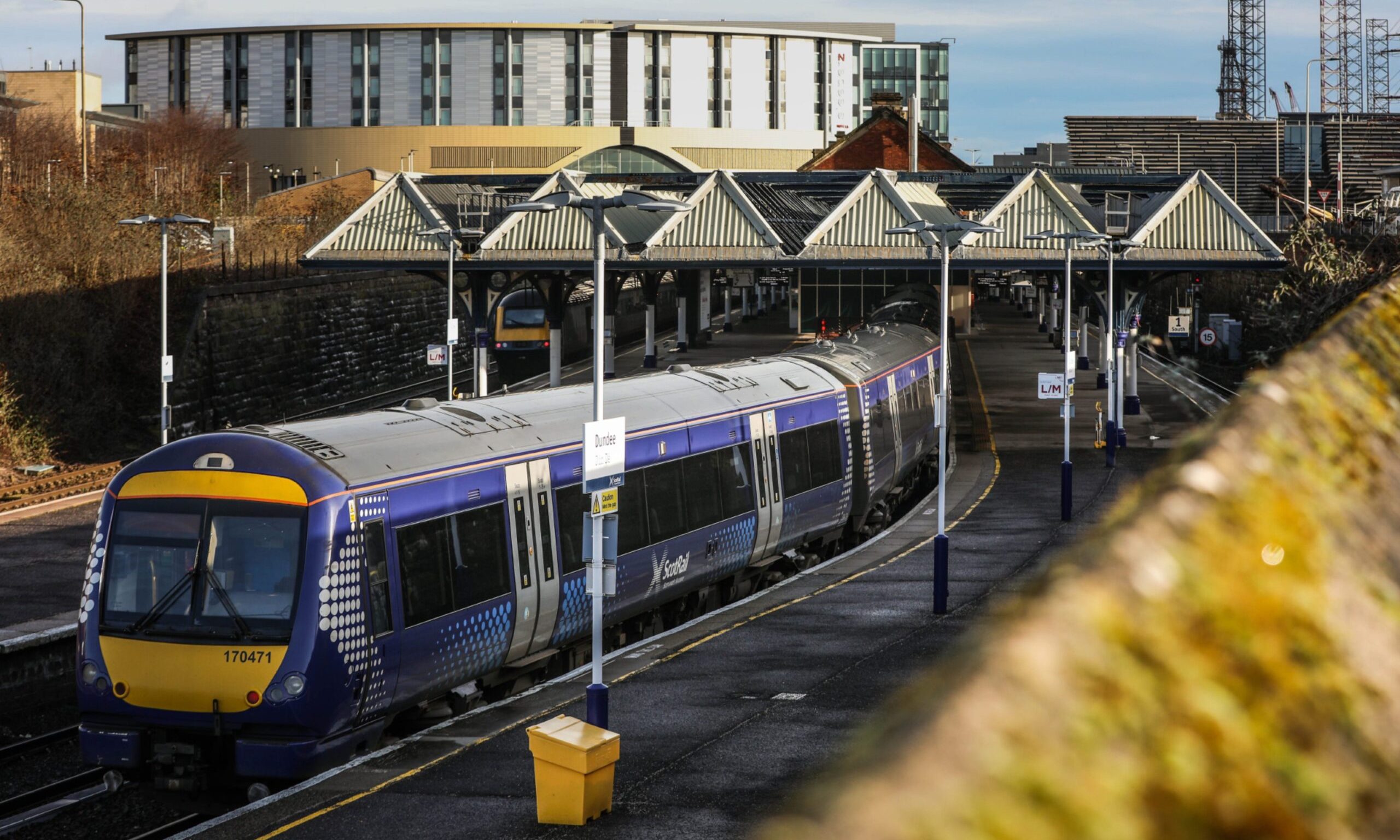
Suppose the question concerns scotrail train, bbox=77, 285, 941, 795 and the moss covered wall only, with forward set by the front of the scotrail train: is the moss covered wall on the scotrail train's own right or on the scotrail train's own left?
on the scotrail train's own left

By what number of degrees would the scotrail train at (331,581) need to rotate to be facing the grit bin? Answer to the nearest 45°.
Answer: approximately 90° to its left

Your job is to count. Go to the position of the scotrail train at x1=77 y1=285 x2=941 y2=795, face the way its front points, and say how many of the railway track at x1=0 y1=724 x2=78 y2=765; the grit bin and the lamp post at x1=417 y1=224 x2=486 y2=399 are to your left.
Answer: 1

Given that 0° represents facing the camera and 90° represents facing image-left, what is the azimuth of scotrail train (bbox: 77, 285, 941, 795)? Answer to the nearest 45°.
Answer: approximately 45°

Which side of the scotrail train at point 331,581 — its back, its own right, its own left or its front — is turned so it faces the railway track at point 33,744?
front

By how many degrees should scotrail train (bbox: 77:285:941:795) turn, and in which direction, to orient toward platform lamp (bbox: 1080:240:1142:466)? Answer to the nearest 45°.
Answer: approximately 180°

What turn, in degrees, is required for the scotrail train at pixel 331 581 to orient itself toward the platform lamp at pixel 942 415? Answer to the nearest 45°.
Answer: approximately 180°

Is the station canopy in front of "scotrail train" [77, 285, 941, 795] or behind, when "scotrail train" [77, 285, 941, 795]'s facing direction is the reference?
behind

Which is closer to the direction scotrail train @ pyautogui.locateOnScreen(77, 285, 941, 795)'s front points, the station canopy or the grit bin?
the grit bin

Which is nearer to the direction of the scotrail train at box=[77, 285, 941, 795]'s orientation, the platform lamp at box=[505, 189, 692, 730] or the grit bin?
the grit bin
